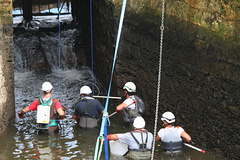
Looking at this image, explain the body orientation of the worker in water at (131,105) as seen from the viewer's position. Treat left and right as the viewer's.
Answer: facing to the left of the viewer

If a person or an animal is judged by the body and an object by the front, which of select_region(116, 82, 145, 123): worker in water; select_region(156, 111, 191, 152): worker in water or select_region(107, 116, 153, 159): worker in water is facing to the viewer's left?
select_region(116, 82, 145, 123): worker in water

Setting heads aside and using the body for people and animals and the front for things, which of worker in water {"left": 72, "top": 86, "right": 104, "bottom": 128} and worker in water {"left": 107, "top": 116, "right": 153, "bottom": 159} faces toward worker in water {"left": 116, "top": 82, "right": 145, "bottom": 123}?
worker in water {"left": 107, "top": 116, "right": 153, "bottom": 159}

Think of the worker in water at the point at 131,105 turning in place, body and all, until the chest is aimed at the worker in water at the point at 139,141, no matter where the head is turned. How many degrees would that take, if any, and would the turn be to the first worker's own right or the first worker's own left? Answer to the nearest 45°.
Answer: approximately 90° to the first worker's own left

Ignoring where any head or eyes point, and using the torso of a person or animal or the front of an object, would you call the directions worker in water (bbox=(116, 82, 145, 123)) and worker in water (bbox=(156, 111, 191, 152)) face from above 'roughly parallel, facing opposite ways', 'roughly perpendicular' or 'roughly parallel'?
roughly perpendicular

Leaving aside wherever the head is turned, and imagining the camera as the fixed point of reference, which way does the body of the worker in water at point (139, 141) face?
away from the camera

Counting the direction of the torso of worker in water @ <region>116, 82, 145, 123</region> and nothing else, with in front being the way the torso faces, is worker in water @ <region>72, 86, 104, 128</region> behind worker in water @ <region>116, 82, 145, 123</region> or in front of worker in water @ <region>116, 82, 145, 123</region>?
in front

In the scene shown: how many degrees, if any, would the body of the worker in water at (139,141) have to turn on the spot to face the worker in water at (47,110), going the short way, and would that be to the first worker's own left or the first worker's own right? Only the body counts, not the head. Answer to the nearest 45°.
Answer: approximately 45° to the first worker's own left

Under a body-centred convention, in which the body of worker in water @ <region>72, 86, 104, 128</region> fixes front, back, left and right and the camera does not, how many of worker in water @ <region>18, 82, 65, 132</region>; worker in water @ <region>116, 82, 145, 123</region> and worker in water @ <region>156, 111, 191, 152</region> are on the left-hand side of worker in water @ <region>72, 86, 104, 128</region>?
1

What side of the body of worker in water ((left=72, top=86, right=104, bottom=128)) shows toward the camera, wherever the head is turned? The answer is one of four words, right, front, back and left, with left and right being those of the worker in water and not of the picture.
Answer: back

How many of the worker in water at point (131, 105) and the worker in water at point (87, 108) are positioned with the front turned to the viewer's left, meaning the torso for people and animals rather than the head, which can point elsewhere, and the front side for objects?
1

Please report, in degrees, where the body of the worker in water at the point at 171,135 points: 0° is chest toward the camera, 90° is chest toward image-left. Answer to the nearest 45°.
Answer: approximately 180°

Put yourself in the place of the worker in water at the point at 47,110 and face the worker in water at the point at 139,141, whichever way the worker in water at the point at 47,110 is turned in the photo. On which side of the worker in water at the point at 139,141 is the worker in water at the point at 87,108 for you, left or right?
left

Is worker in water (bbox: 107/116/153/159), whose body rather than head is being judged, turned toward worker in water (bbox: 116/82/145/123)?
yes

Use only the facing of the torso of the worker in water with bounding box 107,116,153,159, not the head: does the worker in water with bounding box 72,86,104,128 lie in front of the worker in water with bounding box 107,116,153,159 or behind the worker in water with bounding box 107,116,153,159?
in front

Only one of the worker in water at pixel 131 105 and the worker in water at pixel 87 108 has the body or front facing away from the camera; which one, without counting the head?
the worker in water at pixel 87 108
